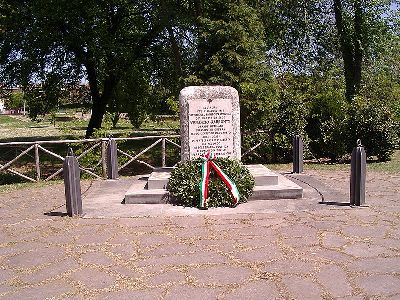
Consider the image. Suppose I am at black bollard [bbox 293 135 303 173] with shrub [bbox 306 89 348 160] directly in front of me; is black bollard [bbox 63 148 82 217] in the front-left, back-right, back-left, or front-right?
back-left

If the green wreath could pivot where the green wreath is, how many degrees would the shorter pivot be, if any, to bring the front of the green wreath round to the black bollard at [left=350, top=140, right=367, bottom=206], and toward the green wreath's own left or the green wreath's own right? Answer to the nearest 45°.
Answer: approximately 90° to the green wreath's own left

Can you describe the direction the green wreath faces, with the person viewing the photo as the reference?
facing the viewer

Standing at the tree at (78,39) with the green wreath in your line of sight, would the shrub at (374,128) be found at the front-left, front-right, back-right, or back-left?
front-left

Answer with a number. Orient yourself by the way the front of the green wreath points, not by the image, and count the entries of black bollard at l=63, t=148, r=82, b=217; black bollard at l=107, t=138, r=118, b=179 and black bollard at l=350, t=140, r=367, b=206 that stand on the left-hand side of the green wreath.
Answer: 1

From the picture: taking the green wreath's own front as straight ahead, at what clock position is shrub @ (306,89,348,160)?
The shrub is roughly at 7 o'clock from the green wreath.

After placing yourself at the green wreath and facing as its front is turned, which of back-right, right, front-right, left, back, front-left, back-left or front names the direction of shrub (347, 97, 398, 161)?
back-left

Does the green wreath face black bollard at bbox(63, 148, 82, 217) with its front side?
no

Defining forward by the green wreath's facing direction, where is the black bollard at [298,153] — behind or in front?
behind

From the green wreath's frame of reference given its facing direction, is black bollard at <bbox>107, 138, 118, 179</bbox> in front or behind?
behind

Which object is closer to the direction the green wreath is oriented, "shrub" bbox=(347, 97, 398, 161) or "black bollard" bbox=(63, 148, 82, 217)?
the black bollard

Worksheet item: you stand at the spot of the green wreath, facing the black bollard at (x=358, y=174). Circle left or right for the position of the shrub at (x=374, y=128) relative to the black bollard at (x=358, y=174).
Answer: left

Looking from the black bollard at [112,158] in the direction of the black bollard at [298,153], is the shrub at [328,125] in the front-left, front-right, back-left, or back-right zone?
front-left

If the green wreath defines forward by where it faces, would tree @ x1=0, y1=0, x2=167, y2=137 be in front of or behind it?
behind
